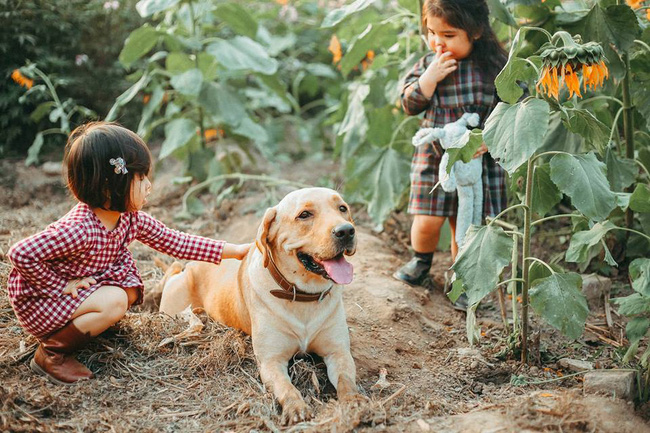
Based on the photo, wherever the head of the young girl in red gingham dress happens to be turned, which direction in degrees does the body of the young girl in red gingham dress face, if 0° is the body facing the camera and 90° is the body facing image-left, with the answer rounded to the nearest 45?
approximately 315°

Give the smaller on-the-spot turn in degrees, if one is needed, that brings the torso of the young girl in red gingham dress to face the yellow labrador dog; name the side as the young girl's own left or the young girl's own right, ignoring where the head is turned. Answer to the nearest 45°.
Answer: approximately 45° to the young girl's own left

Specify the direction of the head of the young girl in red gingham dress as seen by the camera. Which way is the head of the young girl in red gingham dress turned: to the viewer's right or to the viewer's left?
to the viewer's right

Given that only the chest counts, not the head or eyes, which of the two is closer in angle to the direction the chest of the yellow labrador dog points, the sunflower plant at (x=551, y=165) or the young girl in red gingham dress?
the sunflower plant

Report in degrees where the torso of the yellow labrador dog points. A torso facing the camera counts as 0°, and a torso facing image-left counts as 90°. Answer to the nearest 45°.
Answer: approximately 315°
